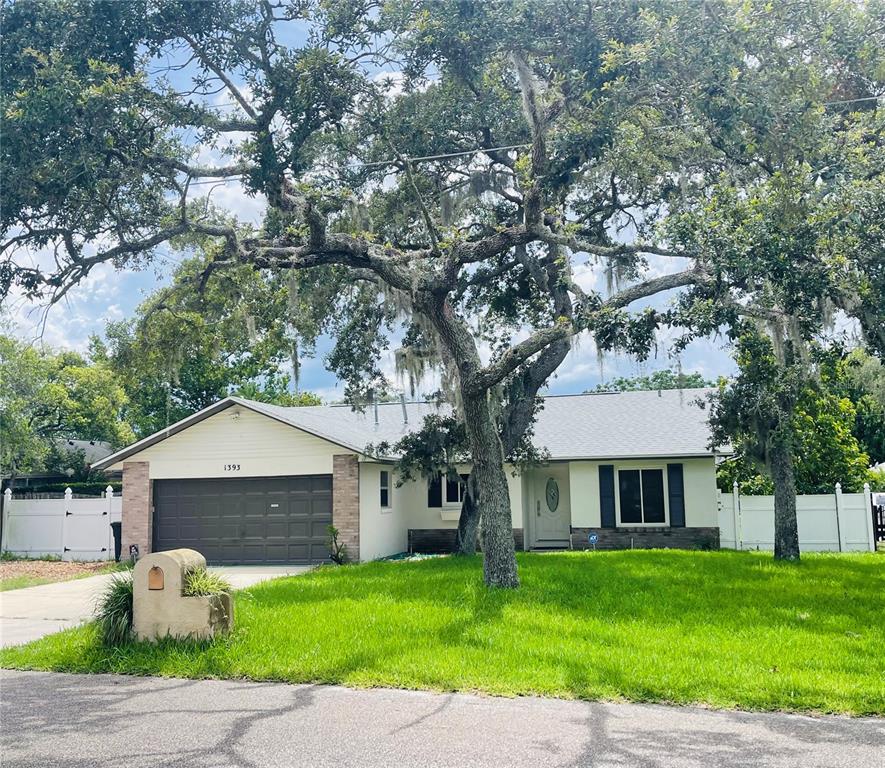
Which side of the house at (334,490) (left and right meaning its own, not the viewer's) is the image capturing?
front

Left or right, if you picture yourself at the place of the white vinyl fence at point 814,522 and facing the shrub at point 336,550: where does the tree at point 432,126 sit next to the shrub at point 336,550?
left

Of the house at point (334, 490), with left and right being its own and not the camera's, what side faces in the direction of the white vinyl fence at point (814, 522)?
left

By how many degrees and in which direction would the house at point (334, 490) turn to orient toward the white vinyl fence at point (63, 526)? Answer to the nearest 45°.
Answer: approximately 90° to its right

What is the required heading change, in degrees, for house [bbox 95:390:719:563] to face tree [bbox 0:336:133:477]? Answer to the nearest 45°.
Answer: approximately 135° to its right

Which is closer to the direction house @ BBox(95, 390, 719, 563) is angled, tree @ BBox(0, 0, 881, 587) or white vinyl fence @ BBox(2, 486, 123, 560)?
the tree

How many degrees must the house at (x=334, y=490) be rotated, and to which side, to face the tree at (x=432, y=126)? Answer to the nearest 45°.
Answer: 0° — it already faces it

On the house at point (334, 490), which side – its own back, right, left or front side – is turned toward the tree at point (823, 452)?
left

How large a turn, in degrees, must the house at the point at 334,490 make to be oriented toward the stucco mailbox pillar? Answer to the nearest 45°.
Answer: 0° — it already faces it

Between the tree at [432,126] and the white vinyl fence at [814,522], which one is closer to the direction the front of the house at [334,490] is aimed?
the tree

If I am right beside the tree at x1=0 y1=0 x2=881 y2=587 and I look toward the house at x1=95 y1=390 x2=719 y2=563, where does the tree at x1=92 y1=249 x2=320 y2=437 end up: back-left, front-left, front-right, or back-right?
front-left

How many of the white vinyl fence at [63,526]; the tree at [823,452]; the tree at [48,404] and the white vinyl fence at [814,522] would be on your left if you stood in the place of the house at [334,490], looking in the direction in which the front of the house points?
2

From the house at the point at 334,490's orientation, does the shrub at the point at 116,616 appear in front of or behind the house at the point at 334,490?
in front

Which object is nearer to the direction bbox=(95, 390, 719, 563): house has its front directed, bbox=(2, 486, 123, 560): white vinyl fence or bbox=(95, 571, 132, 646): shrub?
the shrub

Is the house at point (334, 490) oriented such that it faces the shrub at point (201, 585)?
yes
